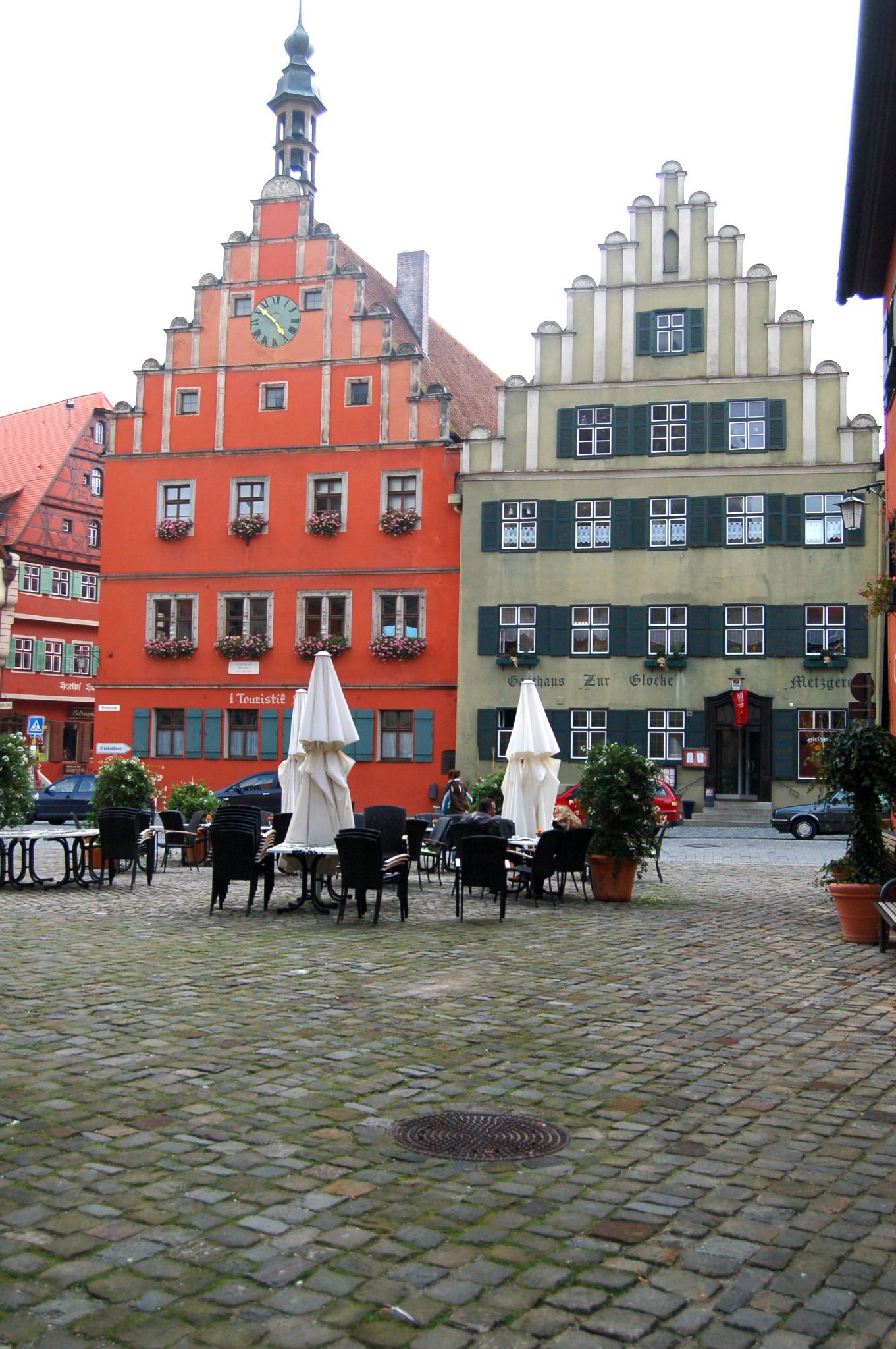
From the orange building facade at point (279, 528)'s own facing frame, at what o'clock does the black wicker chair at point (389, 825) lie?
The black wicker chair is roughly at 12 o'clock from the orange building facade.

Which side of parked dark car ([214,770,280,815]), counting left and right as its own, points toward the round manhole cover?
left

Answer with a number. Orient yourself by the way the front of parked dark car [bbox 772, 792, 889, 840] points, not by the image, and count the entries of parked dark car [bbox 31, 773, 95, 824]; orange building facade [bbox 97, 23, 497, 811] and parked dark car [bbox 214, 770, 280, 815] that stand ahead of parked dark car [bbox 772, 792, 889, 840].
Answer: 3

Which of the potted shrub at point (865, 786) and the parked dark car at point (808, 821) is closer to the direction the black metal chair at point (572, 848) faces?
the parked dark car

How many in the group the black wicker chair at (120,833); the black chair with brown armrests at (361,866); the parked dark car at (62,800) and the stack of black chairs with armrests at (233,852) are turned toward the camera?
0

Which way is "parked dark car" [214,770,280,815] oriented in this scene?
to the viewer's left

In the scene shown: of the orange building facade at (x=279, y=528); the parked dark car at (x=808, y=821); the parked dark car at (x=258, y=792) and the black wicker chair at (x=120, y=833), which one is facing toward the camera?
the orange building facade

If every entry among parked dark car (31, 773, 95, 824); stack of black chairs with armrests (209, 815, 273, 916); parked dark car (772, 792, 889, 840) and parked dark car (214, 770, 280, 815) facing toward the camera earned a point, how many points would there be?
0

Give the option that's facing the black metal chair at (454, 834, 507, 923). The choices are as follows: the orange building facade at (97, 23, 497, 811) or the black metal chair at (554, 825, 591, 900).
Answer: the orange building facade

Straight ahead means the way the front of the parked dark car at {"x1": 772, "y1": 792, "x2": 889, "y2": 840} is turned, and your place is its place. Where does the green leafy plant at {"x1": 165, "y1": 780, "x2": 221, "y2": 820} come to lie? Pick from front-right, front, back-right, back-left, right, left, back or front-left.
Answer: front-left

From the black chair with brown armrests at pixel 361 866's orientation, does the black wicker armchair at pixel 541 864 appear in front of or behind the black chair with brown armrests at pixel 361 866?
in front

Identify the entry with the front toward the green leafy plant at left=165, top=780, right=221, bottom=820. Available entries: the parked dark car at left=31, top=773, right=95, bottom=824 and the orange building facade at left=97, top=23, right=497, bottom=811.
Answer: the orange building facade

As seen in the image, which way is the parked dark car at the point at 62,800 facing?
to the viewer's left

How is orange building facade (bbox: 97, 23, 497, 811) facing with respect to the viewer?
toward the camera

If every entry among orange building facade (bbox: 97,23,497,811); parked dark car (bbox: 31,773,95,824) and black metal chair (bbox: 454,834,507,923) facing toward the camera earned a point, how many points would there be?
1

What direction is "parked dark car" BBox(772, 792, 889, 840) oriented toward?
to the viewer's left
